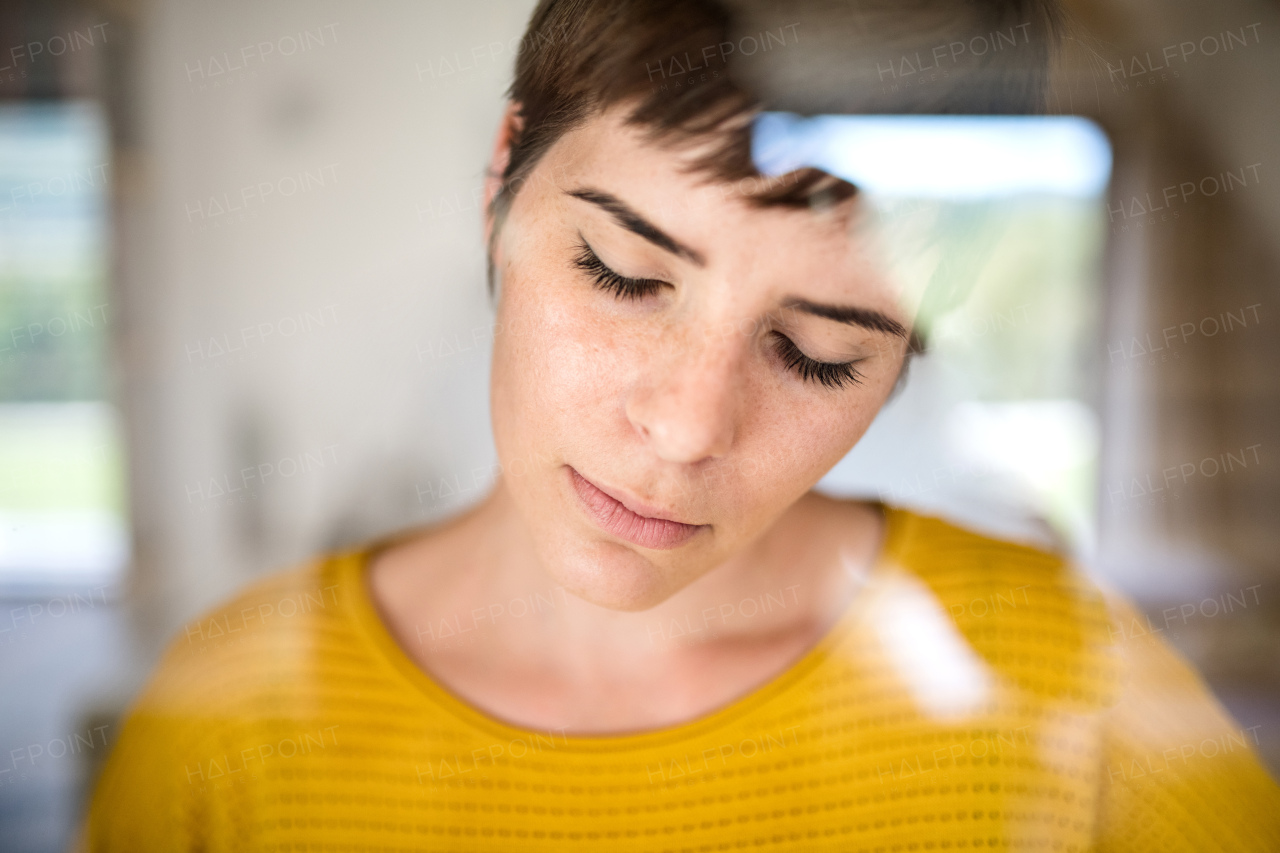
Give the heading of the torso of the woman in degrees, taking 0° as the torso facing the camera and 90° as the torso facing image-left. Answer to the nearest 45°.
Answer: approximately 0°
